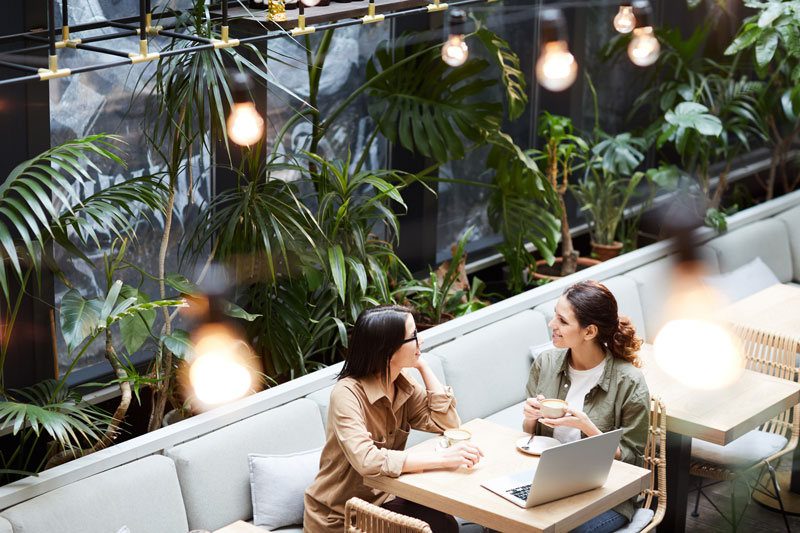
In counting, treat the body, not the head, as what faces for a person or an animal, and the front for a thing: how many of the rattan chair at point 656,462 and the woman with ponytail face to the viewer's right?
0

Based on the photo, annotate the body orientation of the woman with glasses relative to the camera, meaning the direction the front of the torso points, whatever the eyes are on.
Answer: to the viewer's right

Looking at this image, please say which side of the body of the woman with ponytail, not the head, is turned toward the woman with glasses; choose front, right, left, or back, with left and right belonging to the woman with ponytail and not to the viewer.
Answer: front

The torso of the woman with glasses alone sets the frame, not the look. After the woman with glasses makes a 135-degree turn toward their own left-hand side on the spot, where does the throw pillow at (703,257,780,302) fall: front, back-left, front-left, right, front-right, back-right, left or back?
right

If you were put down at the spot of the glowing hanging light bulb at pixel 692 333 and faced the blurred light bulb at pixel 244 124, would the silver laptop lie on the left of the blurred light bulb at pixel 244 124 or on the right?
right

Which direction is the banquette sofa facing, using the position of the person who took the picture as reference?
facing the viewer and to the right of the viewer

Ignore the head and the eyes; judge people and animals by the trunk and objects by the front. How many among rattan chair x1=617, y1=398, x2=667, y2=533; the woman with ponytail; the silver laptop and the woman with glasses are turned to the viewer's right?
1

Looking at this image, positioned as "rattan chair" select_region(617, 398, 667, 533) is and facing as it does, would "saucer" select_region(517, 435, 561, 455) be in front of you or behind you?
in front

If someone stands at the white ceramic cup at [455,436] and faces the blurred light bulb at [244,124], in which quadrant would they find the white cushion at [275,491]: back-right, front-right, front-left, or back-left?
front-left

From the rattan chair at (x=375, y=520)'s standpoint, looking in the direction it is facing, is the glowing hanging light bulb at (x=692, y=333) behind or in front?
in front

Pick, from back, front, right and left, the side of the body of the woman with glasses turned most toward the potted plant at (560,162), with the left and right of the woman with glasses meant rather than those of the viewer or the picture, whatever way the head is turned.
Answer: left

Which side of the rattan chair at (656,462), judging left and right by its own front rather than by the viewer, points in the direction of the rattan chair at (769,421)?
back

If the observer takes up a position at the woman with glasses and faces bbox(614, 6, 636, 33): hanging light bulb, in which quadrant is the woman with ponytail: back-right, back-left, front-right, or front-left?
front-right

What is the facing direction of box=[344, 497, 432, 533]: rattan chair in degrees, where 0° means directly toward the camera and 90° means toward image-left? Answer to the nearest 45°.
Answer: approximately 225°
